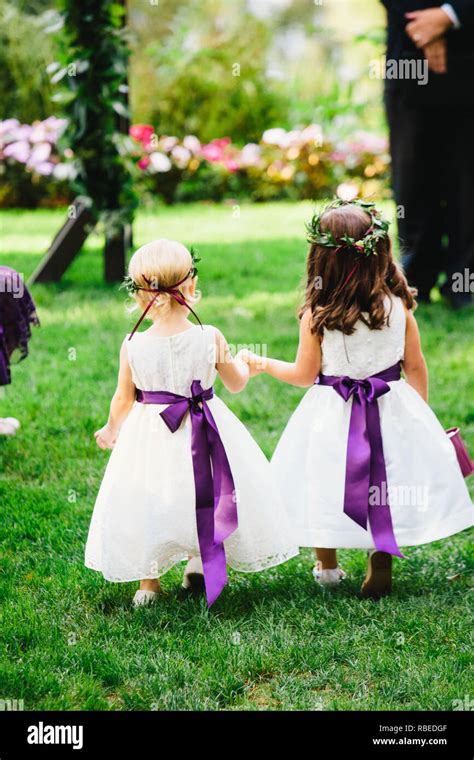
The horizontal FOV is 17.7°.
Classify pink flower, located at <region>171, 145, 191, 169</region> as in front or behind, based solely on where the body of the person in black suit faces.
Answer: behind

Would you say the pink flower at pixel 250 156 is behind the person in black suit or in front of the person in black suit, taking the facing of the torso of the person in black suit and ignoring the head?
behind

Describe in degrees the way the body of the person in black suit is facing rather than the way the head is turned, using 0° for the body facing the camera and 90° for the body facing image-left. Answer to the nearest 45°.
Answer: approximately 0°

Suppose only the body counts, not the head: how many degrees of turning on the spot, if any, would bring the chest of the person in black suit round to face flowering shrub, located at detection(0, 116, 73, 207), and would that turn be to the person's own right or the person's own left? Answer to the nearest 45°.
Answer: approximately 135° to the person's own right

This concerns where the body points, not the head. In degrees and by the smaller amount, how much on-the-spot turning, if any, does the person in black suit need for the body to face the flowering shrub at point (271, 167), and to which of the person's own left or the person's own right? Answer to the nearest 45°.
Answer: approximately 180°

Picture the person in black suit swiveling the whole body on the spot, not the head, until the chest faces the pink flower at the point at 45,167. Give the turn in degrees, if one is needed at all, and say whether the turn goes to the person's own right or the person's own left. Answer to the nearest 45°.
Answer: approximately 135° to the person's own right

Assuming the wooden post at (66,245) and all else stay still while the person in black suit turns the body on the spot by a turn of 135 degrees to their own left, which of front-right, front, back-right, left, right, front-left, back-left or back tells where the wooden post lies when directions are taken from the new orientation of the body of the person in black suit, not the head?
back-left
